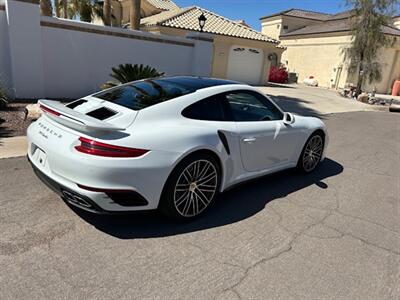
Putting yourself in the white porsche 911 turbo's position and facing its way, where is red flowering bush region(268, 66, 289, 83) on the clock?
The red flowering bush is roughly at 11 o'clock from the white porsche 911 turbo.

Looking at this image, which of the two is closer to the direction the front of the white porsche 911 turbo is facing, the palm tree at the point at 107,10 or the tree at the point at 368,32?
the tree

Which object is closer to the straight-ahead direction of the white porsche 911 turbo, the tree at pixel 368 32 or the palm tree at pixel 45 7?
the tree

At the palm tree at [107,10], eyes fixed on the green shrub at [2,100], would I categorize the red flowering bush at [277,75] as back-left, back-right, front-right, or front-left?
back-left

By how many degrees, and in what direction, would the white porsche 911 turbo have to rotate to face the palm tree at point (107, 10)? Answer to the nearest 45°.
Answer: approximately 45° to its left

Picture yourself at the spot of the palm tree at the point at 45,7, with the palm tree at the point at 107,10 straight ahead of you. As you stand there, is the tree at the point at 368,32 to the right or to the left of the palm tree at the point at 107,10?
right

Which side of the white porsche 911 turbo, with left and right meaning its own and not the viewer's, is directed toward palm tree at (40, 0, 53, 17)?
left

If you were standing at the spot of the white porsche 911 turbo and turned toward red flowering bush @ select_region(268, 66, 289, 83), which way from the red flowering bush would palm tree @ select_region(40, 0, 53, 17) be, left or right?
left

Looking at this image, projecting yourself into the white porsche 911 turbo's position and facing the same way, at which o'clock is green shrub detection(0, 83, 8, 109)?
The green shrub is roughly at 9 o'clock from the white porsche 911 turbo.

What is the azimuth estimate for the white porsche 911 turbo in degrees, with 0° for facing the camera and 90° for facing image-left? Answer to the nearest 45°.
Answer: approximately 225°
